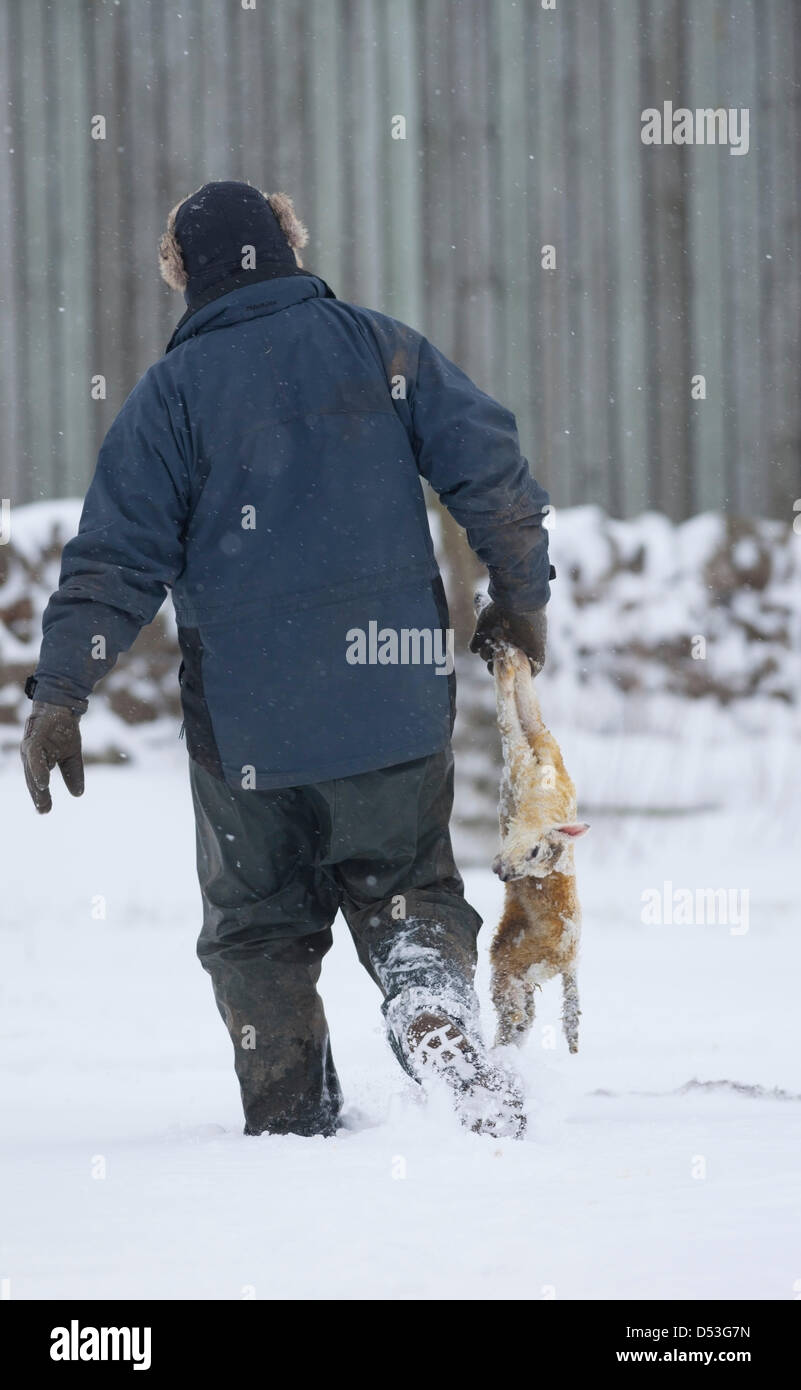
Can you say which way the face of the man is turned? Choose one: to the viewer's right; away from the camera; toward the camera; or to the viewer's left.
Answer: away from the camera

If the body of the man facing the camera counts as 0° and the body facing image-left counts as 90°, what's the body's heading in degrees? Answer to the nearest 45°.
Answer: approximately 180°
